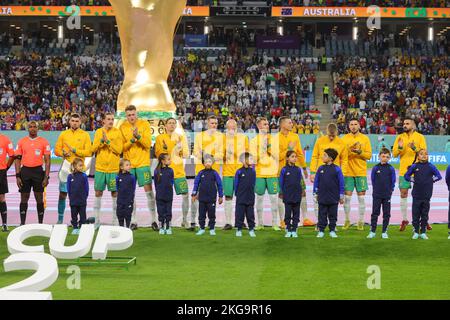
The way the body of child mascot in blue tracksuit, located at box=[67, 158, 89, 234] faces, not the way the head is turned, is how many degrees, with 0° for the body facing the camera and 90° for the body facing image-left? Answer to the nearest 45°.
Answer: approximately 0°

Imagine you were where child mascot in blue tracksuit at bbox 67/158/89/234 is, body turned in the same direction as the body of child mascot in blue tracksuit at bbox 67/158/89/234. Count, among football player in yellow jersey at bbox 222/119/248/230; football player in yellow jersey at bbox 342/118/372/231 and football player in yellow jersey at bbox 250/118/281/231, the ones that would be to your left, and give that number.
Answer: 3

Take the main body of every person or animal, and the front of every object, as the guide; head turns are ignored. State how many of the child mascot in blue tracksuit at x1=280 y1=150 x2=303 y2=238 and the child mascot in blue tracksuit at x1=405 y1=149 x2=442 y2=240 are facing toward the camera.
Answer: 2

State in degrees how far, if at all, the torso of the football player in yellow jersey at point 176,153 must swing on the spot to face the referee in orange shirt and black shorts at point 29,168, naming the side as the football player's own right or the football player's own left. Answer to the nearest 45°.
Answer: approximately 90° to the football player's own right

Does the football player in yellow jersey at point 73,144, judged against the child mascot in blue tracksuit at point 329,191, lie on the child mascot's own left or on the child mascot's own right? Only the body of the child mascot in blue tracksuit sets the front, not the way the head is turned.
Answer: on the child mascot's own right

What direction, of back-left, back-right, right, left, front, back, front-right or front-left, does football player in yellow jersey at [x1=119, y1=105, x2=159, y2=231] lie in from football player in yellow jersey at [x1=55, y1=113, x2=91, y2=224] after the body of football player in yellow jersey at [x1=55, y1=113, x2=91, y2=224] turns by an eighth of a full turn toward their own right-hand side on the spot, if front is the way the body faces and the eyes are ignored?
back-left

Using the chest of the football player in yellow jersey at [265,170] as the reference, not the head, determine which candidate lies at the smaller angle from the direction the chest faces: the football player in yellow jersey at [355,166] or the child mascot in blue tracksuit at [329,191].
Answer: the child mascot in blue tracksuit

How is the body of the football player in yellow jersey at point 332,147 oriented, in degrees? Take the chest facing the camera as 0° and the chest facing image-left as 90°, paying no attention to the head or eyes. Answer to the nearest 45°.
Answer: approximately 0°

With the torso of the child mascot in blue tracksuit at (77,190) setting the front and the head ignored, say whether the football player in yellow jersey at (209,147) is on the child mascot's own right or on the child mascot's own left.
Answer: on the child mascot's own left
